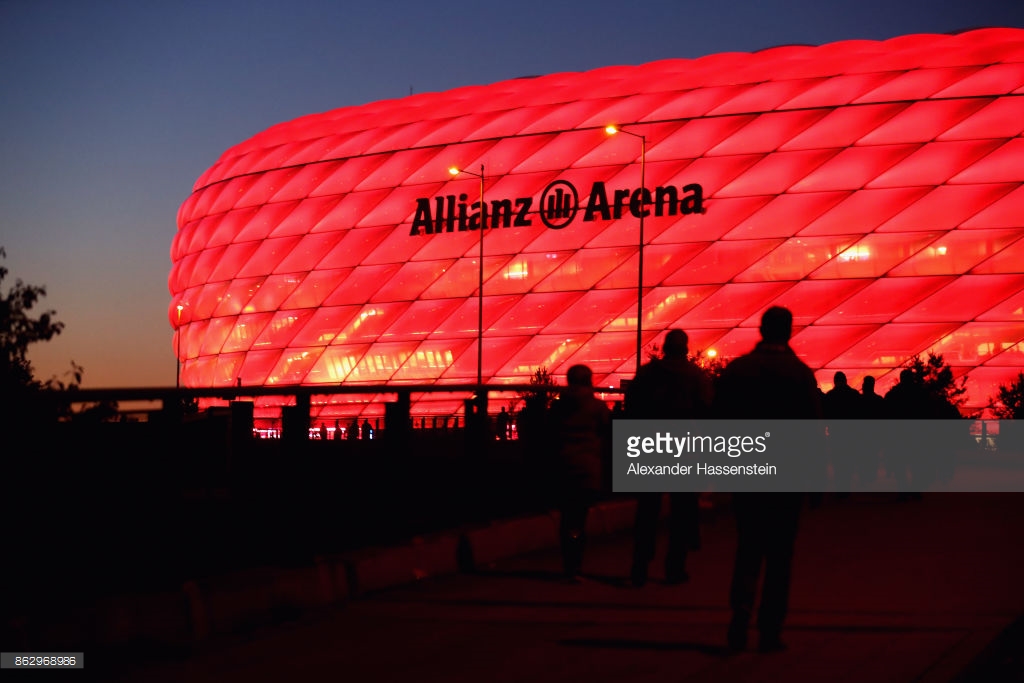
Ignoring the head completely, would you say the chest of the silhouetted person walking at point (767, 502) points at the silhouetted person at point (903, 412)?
yes

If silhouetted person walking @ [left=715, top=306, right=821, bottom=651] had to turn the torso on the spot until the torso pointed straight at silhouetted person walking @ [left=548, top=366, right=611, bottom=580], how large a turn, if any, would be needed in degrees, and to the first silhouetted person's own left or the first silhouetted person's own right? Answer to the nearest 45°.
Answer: approximately 45° to the first silhouetted person's own left

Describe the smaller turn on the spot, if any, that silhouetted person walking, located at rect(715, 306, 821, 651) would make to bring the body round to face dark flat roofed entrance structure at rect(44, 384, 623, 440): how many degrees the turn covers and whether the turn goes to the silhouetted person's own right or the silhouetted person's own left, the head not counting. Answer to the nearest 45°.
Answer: approximately 45° to the silhouetted person's own left

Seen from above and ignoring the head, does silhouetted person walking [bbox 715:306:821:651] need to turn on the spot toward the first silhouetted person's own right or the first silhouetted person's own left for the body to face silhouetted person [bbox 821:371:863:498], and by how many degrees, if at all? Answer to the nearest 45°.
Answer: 0° — they already face them

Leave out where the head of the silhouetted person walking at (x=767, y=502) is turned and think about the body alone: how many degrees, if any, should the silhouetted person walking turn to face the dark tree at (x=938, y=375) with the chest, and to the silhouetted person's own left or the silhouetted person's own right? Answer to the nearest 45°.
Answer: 0° — they already face it

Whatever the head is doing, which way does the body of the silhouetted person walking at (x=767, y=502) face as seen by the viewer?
away from the camera

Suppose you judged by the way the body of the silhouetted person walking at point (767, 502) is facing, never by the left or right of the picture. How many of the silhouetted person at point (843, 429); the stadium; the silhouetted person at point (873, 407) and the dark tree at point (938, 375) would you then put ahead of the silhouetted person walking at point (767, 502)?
4

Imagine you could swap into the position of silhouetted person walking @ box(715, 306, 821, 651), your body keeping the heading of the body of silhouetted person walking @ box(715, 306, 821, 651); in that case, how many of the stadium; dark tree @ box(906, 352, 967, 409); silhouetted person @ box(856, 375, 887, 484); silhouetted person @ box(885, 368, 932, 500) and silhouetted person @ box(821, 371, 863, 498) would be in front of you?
5

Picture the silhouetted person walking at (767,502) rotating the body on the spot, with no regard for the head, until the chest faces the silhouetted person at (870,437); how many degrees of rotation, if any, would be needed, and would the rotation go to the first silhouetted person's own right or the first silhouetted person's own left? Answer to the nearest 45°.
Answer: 0° — they already face them

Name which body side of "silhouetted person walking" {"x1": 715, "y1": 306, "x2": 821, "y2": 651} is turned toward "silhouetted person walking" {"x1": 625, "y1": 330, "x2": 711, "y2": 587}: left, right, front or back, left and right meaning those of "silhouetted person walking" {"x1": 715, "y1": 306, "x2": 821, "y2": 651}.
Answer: front

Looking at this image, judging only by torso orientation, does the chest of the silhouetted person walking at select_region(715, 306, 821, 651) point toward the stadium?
yes

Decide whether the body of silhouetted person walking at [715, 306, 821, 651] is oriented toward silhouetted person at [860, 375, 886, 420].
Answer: yes
